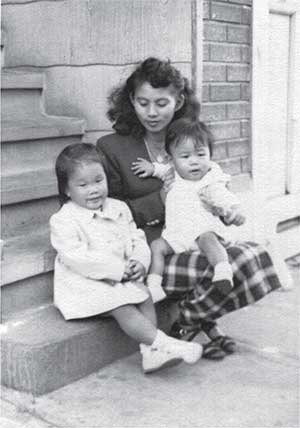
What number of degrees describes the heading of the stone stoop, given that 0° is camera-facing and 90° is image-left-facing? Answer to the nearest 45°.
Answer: approximately 315°
